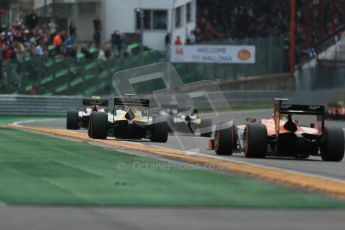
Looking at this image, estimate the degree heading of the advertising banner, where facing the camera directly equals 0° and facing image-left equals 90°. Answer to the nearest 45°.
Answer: approximately 0°

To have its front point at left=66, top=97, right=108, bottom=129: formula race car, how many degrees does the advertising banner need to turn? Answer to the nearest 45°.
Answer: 0° — it already faces it

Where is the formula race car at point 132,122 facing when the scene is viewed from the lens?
facing away from the viewer

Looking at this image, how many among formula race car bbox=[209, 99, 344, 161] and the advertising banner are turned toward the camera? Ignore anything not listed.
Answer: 1

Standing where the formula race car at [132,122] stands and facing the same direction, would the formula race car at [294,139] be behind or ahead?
behind

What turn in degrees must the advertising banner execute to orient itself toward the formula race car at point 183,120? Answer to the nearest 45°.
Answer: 0° — it already faces it

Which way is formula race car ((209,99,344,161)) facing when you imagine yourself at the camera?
facing away from the viewer and to the left of the viewer

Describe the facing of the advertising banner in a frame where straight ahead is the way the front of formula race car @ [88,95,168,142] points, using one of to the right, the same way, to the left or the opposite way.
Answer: the opposite way

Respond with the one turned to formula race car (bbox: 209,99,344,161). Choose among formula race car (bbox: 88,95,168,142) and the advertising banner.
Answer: the advertising banner

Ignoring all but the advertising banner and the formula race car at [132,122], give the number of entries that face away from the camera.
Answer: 1
